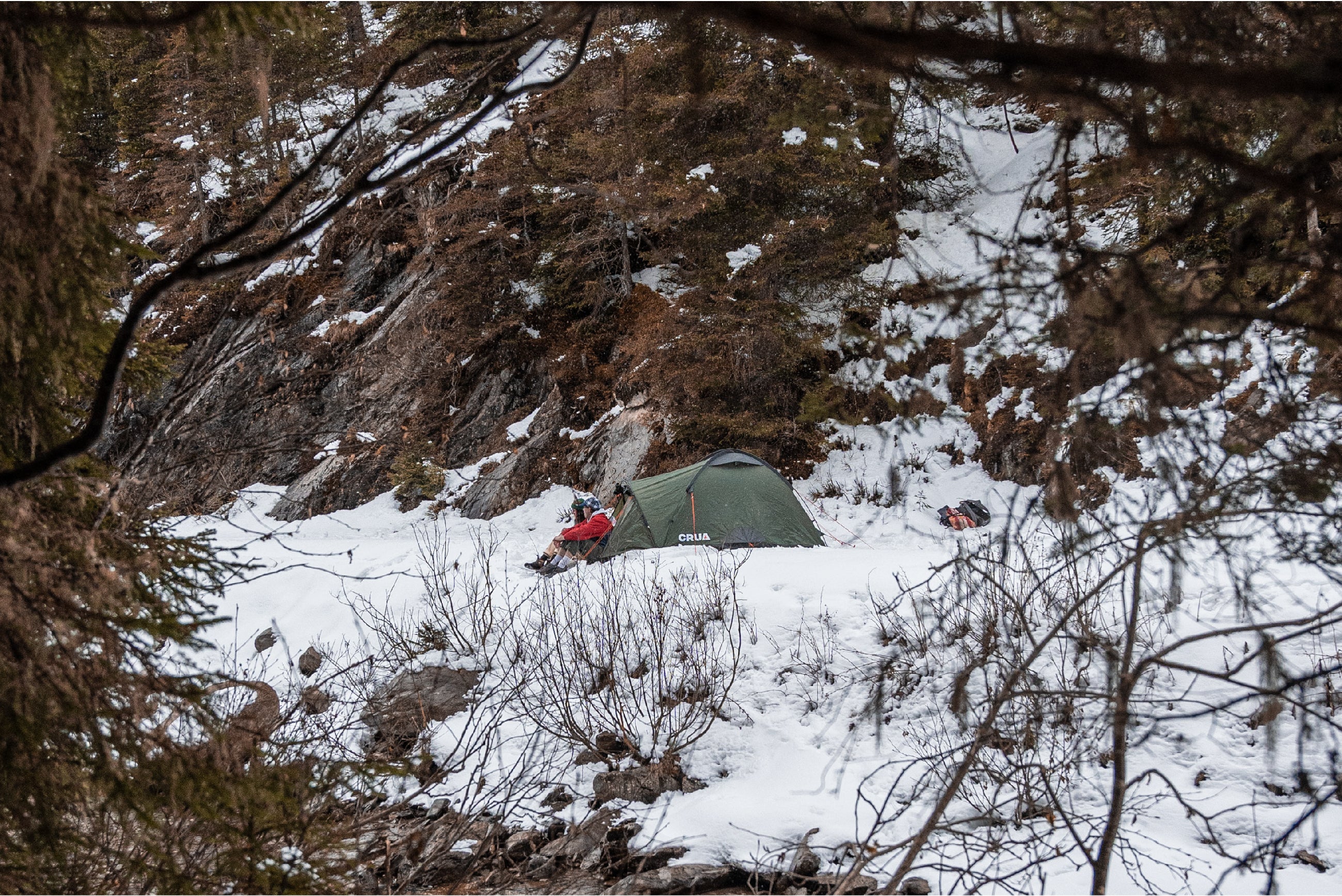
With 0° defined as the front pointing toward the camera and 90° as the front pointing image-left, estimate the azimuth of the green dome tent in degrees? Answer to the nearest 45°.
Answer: approximately 90°

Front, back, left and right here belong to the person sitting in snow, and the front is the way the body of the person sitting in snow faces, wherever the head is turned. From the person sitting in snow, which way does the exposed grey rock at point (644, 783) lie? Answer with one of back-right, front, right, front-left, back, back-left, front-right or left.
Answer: left

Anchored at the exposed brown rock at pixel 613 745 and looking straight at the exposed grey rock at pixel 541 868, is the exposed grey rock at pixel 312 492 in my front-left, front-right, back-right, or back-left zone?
back-right

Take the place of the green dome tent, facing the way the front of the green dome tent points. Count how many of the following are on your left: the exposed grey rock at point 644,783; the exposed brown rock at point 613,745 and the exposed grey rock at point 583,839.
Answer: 3

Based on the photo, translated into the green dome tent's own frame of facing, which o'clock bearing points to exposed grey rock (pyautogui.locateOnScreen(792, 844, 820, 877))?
The exposed grey rock is roughly at 9 o'clock from the green dome tent.

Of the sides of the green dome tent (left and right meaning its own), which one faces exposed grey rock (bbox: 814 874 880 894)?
left

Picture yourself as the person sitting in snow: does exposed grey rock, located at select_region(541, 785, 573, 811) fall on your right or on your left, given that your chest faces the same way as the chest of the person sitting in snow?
on your left

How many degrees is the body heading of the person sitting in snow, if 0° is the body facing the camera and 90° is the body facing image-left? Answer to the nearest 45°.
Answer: approximately 90°

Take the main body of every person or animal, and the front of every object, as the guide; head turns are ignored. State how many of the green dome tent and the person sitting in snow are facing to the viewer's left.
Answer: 2
